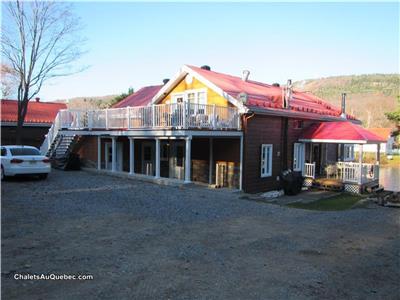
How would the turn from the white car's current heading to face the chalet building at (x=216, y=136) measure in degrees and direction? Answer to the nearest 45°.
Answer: approximately 135° to its right

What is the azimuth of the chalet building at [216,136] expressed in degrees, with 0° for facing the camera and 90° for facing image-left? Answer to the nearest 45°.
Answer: approximately 45°

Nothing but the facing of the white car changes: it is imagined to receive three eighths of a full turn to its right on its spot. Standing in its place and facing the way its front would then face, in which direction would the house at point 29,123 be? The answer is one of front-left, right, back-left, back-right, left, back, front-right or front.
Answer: left

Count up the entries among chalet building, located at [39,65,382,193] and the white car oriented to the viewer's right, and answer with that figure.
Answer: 0

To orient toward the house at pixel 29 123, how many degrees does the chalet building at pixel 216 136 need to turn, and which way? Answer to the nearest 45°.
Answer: approximately 90° to its right

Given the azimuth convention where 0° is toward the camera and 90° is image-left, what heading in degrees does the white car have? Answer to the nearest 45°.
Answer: approximately 135°
